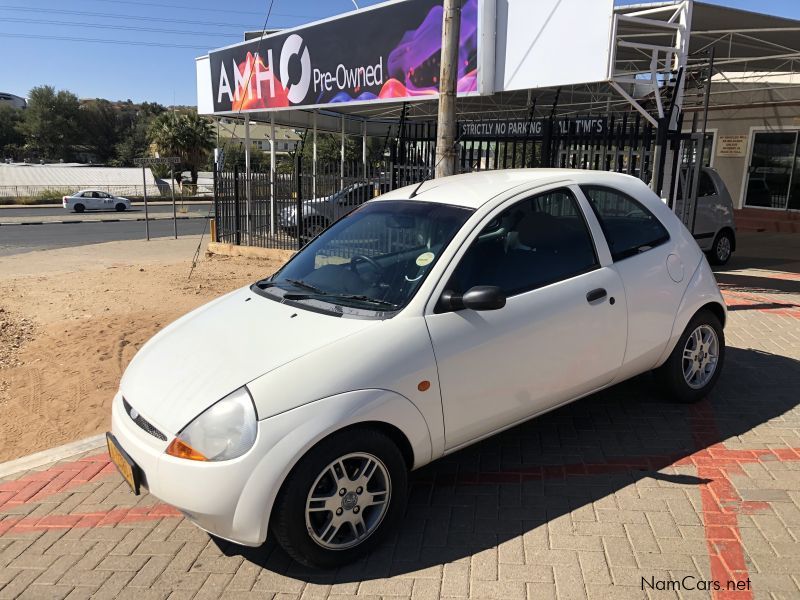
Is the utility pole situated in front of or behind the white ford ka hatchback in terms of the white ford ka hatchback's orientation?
behind

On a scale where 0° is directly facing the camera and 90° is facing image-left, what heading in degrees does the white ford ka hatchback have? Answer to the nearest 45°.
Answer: approximately 45°

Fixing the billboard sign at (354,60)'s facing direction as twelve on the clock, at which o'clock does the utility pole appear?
The utility pole is roughly at 10 o'clock from the billboard sign.

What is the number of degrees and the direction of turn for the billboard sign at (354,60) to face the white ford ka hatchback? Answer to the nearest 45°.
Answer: approximately 45° to its left

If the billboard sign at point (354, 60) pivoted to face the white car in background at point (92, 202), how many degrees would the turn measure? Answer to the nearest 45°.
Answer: approximately 90° to its right

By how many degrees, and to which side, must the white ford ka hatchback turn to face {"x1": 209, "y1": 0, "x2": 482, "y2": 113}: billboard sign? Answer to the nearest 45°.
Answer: approximately 135° to its right

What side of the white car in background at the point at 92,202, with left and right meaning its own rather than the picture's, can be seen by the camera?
right

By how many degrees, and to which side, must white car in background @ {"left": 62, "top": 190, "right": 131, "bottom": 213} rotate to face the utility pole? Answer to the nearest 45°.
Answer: approximately 90° to its right
